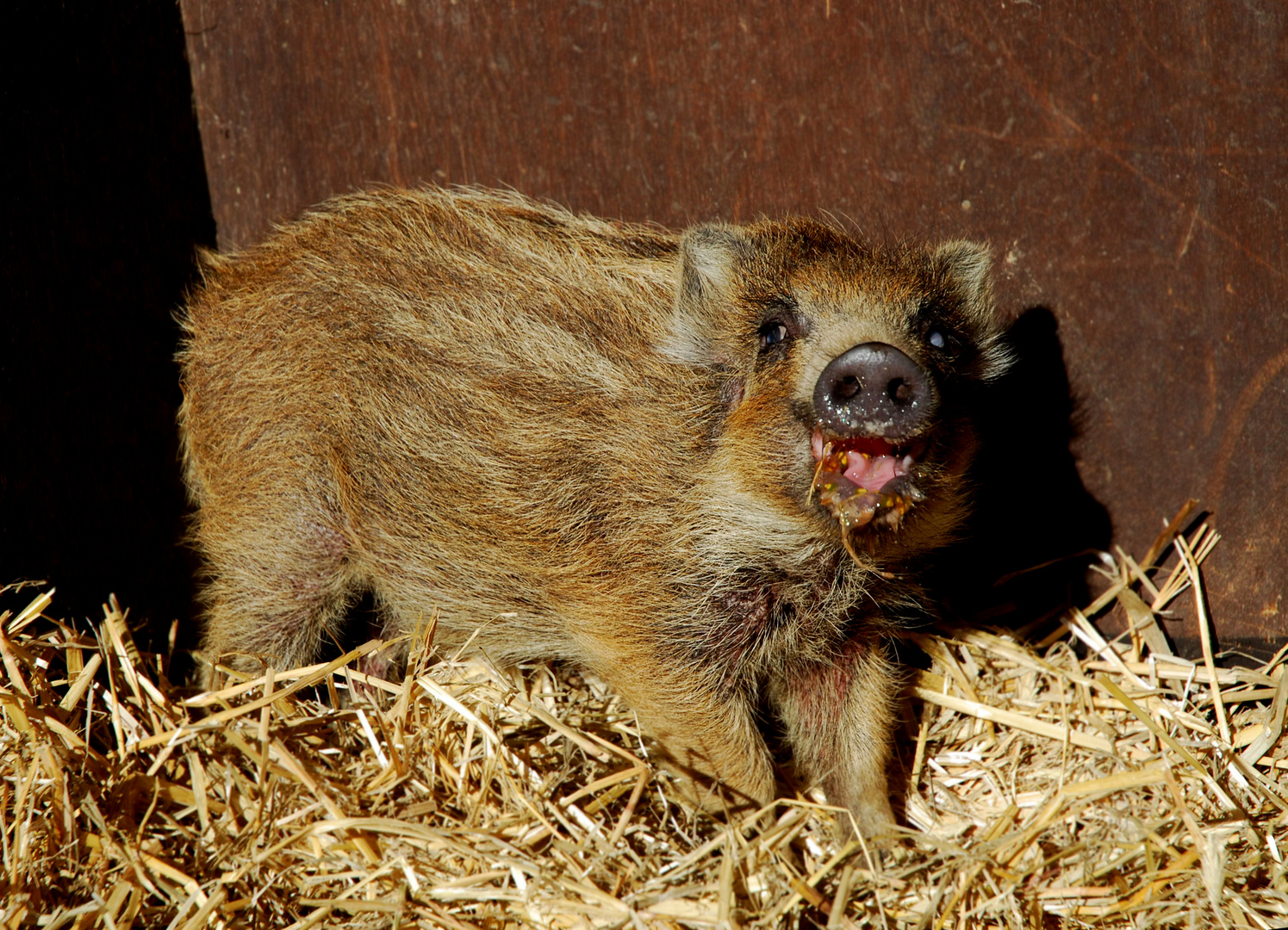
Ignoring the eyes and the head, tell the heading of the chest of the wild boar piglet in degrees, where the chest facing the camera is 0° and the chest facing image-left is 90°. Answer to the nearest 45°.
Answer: approximately 315°
